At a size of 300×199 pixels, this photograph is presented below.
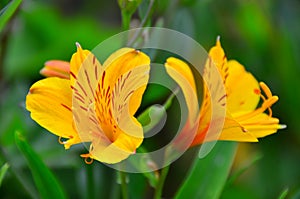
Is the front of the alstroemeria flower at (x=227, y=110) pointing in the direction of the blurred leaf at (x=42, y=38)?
no

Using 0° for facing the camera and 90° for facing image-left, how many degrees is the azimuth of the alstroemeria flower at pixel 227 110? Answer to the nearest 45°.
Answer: approximately 270°

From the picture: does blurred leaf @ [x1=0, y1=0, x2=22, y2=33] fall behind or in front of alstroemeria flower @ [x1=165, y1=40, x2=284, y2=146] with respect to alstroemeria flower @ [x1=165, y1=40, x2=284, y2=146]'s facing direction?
behind
